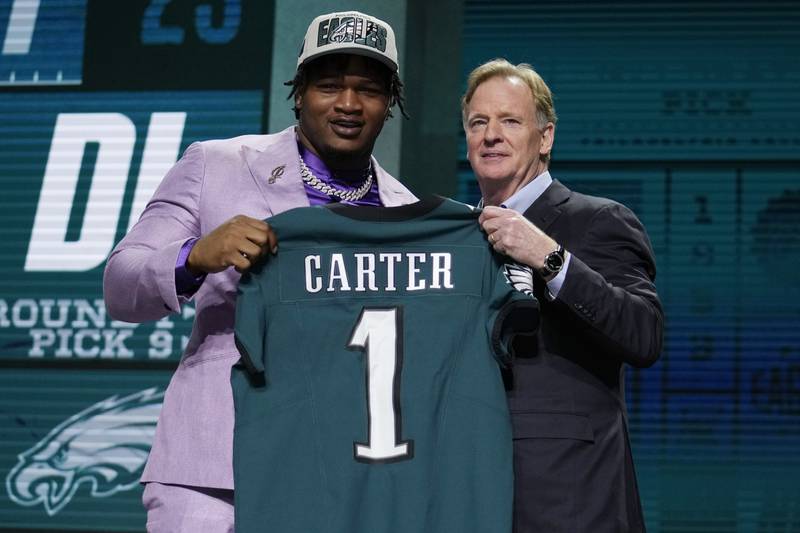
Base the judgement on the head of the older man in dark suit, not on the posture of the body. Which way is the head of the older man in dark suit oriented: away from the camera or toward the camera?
toward the camera

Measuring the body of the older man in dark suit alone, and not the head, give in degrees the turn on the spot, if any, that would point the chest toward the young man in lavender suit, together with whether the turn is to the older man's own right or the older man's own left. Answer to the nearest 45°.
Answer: approximately 45° to the older man's own right

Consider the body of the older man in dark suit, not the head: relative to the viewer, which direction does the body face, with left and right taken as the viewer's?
facing the viewer and to the left of the viewer
